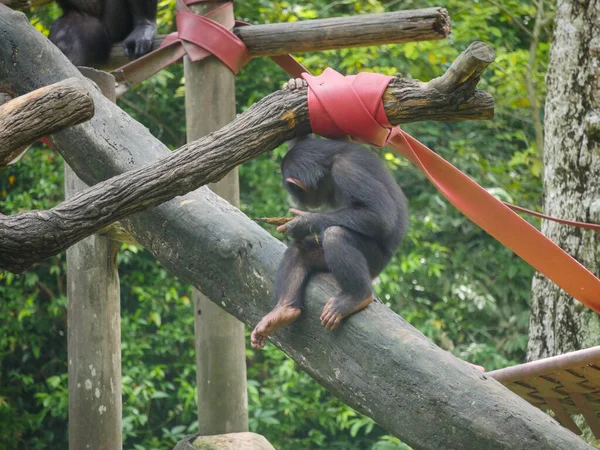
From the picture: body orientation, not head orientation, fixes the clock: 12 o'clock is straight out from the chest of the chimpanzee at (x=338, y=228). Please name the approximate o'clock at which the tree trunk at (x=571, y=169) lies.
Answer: The tree trunk is roughly at 6 o'clock from the chimpanzee.

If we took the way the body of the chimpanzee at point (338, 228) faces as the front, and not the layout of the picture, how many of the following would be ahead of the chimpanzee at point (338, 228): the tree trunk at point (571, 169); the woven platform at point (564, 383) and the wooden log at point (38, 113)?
1

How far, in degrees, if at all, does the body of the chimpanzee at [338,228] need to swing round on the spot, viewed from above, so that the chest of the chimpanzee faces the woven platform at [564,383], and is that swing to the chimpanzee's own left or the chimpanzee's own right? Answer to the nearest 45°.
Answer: approximately 135° to the chimpanzee's own left

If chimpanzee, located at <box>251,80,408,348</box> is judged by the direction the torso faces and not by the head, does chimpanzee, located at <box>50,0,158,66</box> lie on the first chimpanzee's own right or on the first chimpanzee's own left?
on the first chimpanzee's own right

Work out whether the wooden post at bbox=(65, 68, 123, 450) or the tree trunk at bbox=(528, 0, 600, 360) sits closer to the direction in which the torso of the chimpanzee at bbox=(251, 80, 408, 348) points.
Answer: the wooden post

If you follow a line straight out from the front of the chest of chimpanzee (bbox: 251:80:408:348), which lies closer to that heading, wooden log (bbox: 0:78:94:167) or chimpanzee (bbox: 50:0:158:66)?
the wooden log

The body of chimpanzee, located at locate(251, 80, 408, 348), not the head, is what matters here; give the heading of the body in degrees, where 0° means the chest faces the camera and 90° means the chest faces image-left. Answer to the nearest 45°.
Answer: approximately 45°
